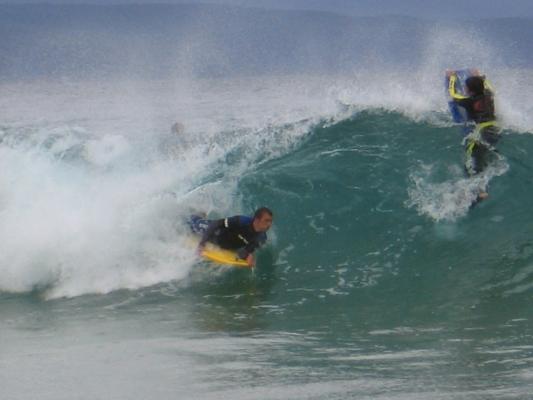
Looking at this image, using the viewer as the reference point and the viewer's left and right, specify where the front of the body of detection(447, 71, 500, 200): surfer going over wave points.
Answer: facing away from the viewer and to the left of the viewer
